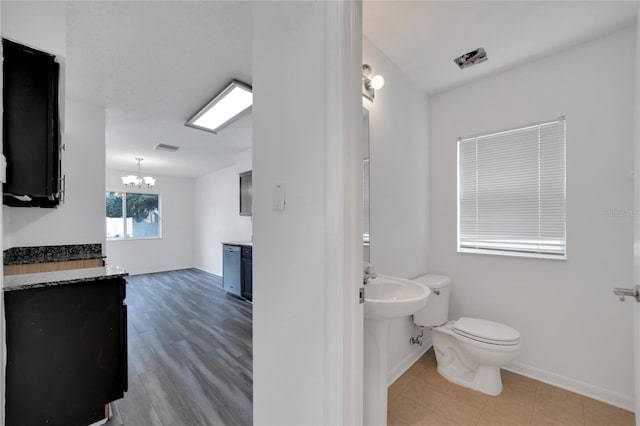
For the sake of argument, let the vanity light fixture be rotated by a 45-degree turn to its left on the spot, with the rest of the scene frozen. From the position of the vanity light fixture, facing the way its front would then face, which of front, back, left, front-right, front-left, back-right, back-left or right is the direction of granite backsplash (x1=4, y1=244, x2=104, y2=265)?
back

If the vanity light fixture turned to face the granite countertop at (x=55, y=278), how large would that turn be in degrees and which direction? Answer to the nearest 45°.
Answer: approximately 135° to its right

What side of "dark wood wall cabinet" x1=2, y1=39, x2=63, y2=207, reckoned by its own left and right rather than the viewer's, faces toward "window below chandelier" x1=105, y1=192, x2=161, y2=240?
left

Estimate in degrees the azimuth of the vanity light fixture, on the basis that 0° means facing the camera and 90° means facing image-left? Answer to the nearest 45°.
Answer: approximately 315°

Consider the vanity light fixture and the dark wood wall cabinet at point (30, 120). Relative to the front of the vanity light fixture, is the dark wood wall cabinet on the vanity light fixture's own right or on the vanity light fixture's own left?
on the vanity light fixture's own right

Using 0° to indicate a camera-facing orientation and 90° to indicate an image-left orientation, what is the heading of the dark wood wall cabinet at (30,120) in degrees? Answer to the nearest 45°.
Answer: approximately 270°

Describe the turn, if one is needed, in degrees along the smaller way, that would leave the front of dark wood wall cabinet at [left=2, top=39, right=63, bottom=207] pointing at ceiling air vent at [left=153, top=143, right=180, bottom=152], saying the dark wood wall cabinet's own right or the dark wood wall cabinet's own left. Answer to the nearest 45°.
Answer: approximately 45° to the dark wood wall cabinet's own left
